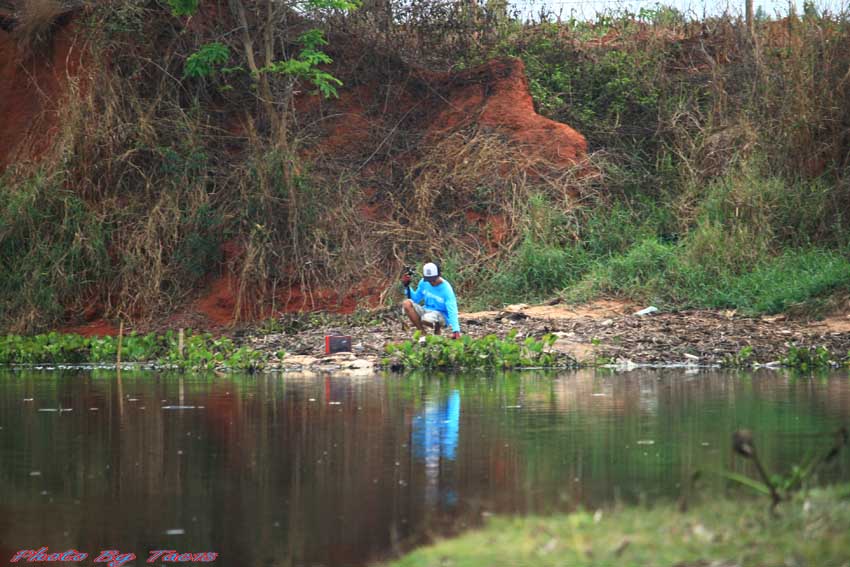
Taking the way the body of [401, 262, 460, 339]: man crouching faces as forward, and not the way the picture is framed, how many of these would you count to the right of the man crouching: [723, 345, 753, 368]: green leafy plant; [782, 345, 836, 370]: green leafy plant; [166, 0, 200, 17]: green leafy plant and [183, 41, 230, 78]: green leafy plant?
2

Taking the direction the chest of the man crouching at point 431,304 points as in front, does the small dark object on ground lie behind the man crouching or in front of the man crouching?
in front

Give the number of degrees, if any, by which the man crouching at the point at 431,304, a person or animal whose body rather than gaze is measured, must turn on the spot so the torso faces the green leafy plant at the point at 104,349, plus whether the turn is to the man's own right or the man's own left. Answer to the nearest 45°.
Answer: approximately 45° to the man's own right

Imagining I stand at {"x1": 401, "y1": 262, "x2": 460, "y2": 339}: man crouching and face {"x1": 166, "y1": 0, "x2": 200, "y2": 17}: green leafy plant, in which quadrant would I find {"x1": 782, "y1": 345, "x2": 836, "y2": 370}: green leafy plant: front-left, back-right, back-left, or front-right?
back-right

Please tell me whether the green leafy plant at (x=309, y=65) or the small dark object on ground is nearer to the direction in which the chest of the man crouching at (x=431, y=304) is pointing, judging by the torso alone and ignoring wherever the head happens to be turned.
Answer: the small dark object on ground

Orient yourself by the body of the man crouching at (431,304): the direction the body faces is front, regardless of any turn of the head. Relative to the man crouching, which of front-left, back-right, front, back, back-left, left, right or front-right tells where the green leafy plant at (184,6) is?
right

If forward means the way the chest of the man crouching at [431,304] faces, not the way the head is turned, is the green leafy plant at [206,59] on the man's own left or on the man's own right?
on the man's own right

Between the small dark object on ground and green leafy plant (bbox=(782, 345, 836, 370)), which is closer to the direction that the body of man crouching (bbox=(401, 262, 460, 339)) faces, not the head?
the small dark object on ground

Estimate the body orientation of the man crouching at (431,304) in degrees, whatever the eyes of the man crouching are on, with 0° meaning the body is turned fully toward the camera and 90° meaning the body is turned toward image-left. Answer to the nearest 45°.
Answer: approximately 45°
